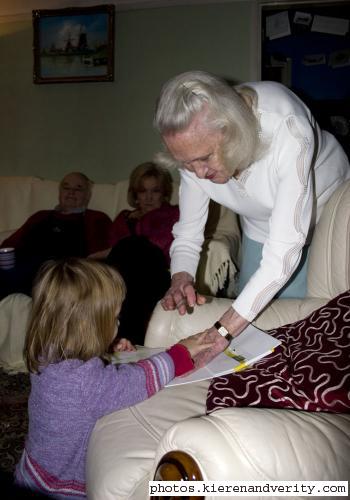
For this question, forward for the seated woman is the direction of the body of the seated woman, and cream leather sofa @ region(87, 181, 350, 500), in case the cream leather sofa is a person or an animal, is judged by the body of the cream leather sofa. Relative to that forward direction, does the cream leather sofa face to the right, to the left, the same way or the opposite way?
to the right

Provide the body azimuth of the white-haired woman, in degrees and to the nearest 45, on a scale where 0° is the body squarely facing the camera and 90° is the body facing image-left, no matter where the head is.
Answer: approximately 45°

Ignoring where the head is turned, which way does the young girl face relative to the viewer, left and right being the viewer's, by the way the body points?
facing away from the viewer and to the right of the viewer

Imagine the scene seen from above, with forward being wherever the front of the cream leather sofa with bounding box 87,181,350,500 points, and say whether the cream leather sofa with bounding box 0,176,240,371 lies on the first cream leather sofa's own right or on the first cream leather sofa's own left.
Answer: on the first cream leather sofa's own right

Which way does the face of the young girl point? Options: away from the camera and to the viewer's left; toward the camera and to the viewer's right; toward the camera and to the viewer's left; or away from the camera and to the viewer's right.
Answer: away from the camera and to the viewer's right

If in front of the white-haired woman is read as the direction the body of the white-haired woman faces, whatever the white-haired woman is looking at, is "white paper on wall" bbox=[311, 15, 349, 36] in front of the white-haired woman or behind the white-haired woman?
behind

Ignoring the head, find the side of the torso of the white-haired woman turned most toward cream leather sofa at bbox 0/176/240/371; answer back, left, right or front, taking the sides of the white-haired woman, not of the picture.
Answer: right

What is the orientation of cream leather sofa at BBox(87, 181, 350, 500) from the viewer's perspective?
to the viewer's left
